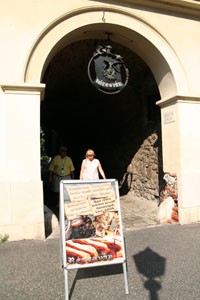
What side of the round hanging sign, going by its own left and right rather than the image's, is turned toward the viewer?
front
